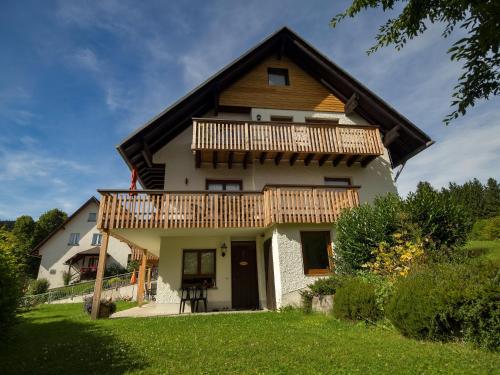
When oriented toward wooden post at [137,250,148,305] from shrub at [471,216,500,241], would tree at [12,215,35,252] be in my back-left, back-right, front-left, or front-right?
front-right

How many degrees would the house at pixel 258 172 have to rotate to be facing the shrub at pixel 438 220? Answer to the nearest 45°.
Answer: approximately 45° to its left

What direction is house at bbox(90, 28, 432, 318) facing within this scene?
toward the camera

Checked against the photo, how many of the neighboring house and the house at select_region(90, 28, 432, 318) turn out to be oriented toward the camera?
2

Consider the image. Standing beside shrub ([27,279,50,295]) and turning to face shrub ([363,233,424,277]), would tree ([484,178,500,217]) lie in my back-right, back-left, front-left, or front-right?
front-left

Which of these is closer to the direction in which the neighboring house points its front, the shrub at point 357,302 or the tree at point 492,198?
the shrub

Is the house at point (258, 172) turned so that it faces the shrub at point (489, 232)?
no

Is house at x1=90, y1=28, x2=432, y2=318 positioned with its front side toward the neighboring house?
no

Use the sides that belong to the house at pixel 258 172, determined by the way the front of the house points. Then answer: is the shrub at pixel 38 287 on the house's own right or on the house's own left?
on the house's own right

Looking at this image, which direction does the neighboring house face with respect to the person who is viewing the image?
facing the viewer

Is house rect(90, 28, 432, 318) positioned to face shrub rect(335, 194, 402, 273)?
no
